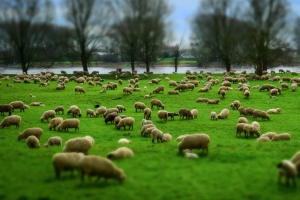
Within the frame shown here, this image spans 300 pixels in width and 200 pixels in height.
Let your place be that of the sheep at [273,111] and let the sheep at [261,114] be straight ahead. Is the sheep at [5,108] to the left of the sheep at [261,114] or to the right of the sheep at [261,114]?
right

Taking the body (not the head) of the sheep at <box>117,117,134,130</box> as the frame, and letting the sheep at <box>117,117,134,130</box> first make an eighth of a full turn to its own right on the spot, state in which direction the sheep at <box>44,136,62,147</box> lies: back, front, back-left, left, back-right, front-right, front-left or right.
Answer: left

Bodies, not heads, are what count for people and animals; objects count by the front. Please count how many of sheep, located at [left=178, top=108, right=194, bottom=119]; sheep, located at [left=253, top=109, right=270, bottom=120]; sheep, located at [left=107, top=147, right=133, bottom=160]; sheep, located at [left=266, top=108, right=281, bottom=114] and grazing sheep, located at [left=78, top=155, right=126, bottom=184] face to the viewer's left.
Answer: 2

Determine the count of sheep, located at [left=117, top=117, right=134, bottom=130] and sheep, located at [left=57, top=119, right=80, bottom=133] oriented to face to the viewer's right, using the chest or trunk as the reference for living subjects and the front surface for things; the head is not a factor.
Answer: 0

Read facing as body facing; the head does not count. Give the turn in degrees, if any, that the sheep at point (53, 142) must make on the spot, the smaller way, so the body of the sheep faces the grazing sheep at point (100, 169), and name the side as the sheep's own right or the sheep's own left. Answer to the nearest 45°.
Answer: approximately 90° to the sheep's own left

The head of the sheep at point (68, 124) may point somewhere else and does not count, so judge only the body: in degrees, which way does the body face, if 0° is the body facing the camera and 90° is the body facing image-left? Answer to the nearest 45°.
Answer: approximately 90°

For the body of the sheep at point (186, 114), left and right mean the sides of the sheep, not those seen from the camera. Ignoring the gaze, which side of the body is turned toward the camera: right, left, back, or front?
right

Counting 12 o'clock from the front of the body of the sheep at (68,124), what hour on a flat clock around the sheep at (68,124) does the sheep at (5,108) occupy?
the sheep at (5,108) is roughly at 2 o'clock from the sheep at (68,124).

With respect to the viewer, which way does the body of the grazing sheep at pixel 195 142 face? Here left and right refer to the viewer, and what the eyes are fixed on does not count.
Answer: facing to the left of the viewer

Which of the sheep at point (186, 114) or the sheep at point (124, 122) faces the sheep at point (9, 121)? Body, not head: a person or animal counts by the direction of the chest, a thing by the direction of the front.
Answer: the sheep at point (124, 122)

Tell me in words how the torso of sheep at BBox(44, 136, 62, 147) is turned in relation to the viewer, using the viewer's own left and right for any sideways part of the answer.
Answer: facing to the left of the viewer

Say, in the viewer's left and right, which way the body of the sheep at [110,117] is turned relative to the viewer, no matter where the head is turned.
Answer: facing to the left of the viewer

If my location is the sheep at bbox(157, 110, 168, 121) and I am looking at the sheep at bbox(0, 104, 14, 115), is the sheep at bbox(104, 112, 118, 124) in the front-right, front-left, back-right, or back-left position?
front-left
